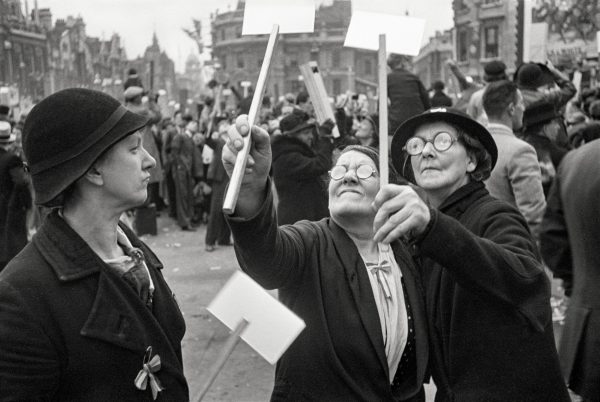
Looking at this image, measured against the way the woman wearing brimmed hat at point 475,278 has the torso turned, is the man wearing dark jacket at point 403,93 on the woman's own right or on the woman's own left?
on the woman's own right

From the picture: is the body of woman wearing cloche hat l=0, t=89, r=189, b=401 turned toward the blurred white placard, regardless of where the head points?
yes

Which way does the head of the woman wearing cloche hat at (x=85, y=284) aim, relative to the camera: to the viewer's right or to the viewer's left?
to the viewer's right

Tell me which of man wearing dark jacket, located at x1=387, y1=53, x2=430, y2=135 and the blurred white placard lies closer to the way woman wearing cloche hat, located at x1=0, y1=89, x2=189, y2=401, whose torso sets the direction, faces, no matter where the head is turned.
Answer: the blurred white placard

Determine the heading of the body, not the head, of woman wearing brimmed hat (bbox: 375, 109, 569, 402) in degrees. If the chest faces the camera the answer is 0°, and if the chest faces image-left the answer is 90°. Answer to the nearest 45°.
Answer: approximately 45°

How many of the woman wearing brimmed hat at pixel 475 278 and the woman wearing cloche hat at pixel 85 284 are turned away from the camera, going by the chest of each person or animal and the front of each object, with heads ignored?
0

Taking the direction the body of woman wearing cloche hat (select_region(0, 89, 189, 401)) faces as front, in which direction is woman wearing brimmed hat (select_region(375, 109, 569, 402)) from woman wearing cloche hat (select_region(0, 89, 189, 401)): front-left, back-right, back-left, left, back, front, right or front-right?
front-left

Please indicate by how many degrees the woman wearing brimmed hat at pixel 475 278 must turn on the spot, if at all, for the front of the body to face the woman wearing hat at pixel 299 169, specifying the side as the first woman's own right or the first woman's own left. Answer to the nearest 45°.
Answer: approximately 135° to the first woman's own right
